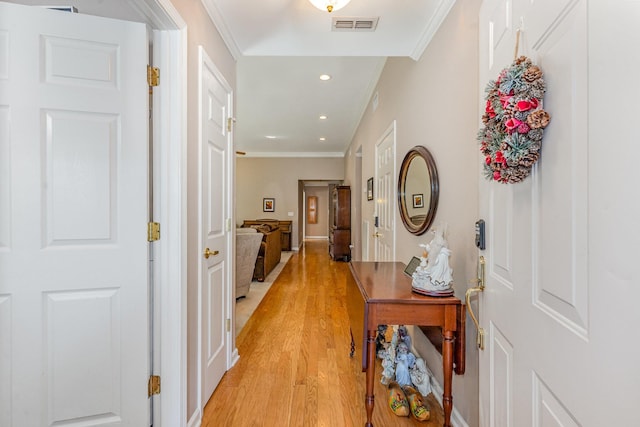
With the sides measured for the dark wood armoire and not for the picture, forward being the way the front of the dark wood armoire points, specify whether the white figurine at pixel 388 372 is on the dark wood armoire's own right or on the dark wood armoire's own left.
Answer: on the dark wood armoire's own left

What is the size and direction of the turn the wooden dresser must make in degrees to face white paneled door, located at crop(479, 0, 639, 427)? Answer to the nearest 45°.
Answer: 0° — it already faces it

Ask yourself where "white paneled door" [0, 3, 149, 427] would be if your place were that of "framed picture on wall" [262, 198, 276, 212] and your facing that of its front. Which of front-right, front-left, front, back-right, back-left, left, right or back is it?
front

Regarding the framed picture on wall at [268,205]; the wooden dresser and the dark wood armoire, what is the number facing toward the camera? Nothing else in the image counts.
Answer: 2

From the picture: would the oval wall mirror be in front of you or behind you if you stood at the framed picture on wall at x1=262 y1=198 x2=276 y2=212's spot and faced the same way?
in front

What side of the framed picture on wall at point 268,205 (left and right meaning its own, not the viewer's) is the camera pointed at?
front

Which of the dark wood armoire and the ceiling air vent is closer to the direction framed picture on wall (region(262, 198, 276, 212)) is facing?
the ceiling air vent

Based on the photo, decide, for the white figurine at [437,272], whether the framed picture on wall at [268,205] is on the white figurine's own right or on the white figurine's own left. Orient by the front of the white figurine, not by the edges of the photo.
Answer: on the white figurine's own right

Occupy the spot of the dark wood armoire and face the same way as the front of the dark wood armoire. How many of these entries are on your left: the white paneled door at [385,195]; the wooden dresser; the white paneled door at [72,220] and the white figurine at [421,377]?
3

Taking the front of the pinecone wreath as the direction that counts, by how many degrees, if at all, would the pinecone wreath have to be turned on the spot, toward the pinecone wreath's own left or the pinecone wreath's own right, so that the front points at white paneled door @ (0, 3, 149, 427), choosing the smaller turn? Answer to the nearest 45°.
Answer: approximately 45° to the pinecone wreath's own right
